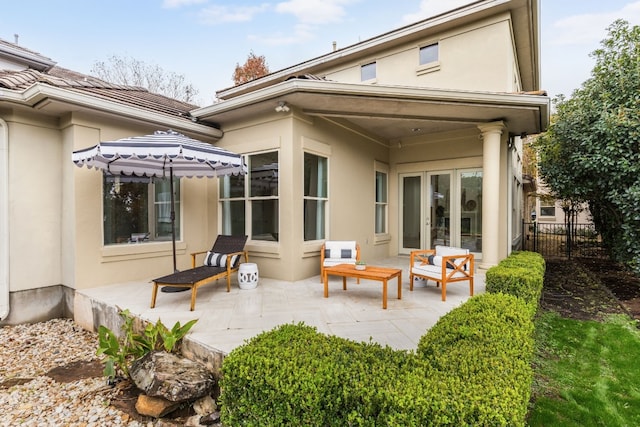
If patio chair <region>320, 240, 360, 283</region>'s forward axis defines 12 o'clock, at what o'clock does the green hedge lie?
The green hedge is roughly at 12 o'clock from the patio chair.

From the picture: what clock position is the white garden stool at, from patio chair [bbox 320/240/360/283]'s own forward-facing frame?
The white garden stool is roughly at 2 o'clock from the patio chair.

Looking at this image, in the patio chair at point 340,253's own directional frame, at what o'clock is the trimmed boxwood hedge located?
The trimmed boxwood hedge is roughly at 12 o'clock from the patio chair.

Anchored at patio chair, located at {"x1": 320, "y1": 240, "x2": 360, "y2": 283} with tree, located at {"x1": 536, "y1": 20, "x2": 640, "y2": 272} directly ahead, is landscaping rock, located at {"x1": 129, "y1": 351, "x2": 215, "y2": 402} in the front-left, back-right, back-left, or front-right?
back-right

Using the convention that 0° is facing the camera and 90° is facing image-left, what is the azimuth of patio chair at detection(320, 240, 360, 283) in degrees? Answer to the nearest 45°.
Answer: approximately 0°

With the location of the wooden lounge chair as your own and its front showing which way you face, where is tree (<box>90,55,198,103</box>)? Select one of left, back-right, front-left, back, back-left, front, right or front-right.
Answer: back-right
